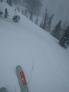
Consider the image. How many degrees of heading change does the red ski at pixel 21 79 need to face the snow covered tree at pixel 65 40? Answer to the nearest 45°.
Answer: approximately 45° to its right

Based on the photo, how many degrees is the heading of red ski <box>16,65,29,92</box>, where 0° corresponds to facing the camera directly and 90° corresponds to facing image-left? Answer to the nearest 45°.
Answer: approximately 180°
